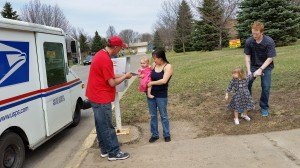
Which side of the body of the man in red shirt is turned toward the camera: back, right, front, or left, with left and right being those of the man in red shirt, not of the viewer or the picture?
right

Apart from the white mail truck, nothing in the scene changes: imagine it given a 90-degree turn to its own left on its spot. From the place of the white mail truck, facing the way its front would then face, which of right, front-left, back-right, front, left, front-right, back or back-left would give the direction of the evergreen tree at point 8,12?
front-right

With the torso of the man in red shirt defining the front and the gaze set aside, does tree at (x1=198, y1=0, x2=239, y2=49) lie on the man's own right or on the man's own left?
on the man's own left

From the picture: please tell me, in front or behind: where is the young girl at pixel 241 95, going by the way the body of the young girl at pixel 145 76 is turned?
behind

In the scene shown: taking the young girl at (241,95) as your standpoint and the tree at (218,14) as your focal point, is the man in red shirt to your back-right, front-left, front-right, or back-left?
back-left

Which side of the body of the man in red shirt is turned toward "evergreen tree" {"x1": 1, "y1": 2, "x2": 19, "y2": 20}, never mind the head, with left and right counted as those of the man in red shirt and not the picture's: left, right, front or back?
left

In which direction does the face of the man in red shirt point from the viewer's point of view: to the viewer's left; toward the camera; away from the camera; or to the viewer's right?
to the viewer's right

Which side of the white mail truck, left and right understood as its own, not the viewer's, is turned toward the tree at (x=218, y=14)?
front

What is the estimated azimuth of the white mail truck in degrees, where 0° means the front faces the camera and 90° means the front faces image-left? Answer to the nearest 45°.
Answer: approximately 225°

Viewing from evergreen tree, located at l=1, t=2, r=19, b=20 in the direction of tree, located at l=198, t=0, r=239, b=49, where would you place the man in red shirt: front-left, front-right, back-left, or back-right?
front-right

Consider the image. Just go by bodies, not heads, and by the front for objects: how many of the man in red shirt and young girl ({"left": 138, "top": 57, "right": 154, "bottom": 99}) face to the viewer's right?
1

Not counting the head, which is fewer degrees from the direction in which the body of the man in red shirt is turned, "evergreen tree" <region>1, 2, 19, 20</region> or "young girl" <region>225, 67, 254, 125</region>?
the young girl

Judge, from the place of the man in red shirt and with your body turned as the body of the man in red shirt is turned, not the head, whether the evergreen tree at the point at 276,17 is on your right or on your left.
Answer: on your left
